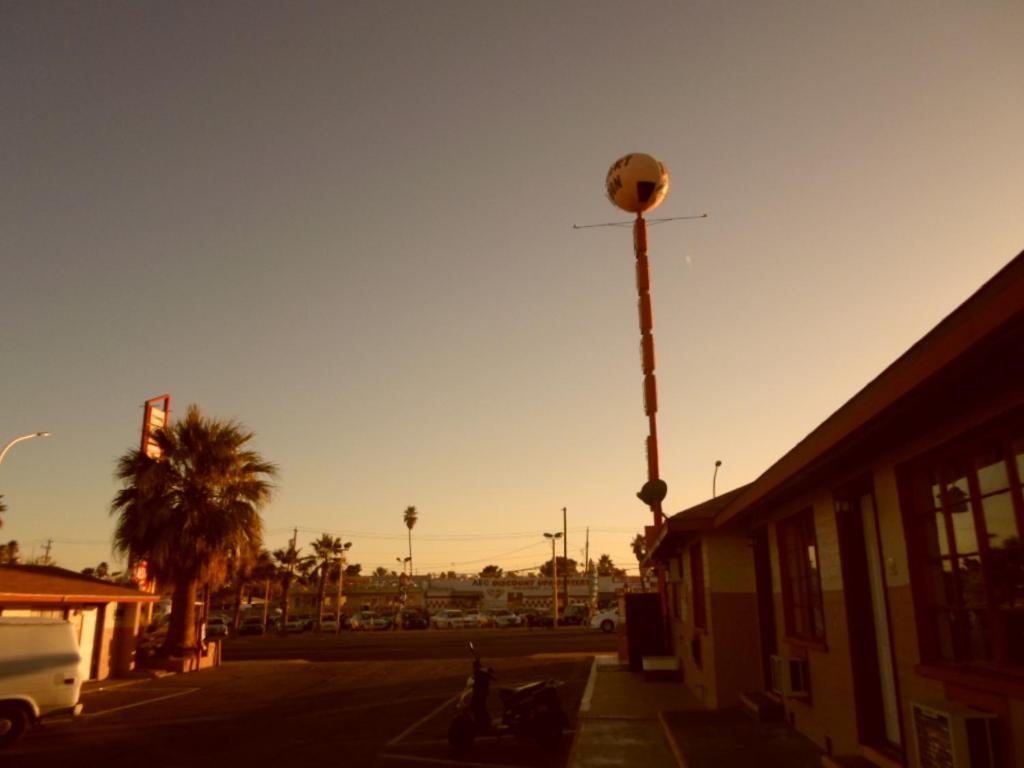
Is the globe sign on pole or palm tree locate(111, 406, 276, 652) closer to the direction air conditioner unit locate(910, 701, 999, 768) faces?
the palm tree

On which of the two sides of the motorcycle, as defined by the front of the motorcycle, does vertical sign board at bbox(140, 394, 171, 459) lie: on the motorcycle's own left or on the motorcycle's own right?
on the motorcycle's own right

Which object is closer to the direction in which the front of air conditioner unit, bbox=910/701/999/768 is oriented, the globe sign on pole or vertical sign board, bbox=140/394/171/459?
the vertical sign board

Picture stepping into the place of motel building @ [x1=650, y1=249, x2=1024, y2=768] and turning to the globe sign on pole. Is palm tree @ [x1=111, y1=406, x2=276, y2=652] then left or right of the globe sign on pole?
left

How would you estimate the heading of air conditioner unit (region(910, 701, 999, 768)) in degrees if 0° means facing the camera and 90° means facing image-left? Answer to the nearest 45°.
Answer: approximately 45°

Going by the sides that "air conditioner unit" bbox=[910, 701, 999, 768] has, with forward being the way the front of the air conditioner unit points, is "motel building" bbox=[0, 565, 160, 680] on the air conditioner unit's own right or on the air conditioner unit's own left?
on the air conditioner unit's own right

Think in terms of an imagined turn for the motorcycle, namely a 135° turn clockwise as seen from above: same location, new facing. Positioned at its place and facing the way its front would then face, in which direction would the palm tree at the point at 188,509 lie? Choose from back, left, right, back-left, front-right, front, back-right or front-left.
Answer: front-left

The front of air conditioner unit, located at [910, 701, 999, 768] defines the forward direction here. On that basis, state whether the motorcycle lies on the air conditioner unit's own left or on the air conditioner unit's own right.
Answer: on the air conditioner unit's own right
